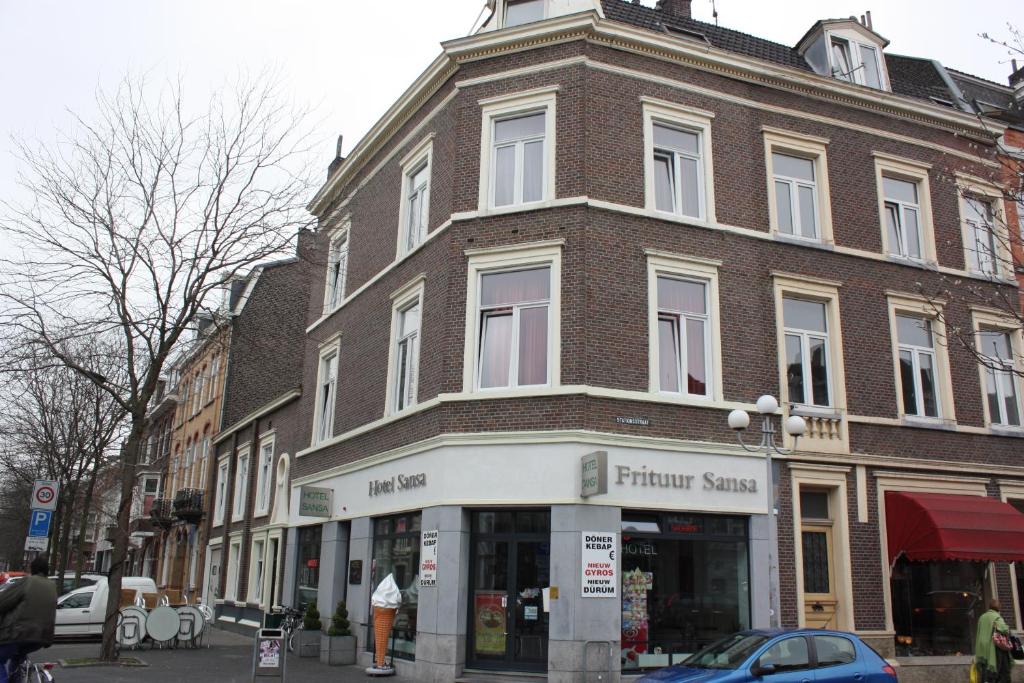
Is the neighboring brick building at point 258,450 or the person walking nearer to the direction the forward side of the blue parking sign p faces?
the person walking

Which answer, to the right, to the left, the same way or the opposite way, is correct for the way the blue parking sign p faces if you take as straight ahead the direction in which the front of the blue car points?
to the left

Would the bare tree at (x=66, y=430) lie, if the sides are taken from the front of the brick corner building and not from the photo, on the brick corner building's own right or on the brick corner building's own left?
on the brick corner building's own right

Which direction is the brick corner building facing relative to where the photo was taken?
toward the camera

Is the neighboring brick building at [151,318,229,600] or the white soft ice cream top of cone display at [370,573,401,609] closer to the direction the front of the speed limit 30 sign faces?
the white soft ice cream top of cone display

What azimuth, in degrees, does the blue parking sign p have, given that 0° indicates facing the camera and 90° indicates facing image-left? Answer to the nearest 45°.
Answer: approximately 0°

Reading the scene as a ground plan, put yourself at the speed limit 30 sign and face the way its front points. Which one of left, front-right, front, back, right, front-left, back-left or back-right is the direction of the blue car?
front-left

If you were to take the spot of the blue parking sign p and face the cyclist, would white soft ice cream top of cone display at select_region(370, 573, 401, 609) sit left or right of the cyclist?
left

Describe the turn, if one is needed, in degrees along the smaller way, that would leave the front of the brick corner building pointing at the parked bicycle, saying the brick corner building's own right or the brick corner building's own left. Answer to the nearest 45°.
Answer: approximately 135° to the brick corner building's own right

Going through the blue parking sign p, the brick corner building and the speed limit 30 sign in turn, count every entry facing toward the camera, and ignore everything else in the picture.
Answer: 3

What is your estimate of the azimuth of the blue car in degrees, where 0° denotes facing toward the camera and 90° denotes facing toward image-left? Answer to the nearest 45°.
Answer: approximately 45°

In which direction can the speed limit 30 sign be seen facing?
toward the camera

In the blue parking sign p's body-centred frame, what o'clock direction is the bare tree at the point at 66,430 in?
The bare tree is roughly at 6 o'clock from the blue parking sign p.

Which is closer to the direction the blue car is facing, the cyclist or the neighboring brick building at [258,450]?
the cyclist

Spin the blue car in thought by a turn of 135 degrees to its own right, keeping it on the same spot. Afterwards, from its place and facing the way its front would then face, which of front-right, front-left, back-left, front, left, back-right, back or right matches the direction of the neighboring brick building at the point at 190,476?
front-left

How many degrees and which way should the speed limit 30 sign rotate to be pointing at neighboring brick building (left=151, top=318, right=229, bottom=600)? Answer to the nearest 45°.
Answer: approximately 180°
